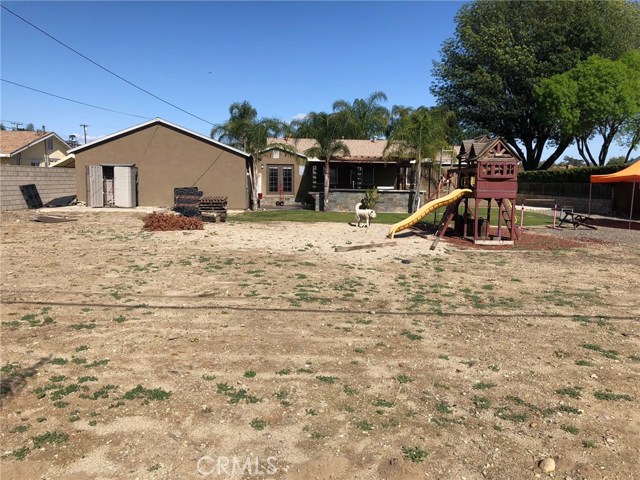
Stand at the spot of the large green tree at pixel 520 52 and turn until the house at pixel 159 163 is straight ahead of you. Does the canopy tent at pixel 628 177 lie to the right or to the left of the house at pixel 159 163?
left

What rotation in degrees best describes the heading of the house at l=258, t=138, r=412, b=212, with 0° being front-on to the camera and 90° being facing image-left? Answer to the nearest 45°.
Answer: approximately 0°

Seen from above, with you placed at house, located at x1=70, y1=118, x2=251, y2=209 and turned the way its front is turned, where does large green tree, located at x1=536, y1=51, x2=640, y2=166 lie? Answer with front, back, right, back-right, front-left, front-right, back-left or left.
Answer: left

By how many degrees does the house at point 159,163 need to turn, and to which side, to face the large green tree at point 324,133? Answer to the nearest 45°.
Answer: approximately 90° to its left

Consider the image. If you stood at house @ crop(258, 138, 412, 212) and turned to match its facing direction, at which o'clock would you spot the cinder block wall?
The cinder block wall is roughly at 2 o'clock from the house.

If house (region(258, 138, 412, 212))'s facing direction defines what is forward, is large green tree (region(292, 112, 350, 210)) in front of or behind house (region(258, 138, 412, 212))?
in front

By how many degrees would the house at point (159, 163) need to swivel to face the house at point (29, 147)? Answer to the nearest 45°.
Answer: approximately 135° to its right

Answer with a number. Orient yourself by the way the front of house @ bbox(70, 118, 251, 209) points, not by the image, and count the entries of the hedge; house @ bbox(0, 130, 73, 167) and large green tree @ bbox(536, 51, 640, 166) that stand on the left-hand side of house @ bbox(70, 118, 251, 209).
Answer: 2

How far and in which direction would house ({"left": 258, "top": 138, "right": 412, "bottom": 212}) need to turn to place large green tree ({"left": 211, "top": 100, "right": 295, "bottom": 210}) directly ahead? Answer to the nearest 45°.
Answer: approximately 45° to its right

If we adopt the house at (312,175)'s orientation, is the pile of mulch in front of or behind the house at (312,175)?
in front
